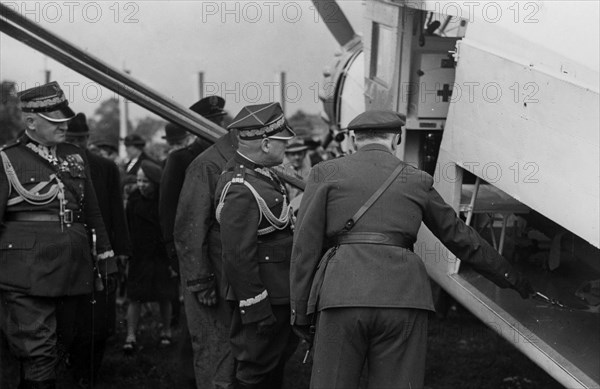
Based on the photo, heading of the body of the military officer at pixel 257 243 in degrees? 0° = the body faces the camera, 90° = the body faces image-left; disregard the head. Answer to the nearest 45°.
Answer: approximately 270°

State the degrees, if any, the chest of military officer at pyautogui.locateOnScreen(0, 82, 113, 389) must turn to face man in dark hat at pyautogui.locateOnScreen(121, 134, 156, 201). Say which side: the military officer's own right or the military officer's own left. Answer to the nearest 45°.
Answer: approximately 135° to the military officer's own left

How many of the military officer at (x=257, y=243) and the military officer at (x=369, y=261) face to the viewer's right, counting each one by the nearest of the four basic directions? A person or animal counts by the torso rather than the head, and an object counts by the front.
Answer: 1

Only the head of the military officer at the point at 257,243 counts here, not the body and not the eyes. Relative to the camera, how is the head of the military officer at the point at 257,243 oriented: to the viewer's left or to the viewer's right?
to the viewer's right

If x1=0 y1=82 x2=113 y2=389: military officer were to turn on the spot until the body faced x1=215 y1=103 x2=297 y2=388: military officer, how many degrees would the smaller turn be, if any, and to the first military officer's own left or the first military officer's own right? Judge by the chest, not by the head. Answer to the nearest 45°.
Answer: approximately 45° to the first military officer's own left

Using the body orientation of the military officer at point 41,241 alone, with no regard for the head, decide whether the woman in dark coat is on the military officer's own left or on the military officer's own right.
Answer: on the military officer's own left

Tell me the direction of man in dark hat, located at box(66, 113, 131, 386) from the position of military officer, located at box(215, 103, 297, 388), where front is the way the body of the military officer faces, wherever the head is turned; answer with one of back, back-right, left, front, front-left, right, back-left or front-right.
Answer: back-left

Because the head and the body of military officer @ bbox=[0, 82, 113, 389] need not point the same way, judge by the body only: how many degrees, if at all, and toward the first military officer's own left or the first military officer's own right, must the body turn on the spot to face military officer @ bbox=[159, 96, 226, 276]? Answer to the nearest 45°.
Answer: approximately 90° to the first military officer's own left

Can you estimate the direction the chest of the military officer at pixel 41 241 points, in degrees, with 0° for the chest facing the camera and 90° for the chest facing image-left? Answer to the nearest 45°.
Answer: approximately 315°

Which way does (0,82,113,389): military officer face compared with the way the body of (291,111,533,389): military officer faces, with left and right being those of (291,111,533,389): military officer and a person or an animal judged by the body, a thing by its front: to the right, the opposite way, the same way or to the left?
to the right

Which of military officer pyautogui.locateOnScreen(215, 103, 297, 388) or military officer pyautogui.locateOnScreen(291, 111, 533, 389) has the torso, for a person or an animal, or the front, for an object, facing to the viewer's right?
military officer pyautogui.locateOnScreen(215, 103, 297, 388)

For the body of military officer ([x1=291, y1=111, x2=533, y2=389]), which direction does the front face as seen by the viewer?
away from the camera

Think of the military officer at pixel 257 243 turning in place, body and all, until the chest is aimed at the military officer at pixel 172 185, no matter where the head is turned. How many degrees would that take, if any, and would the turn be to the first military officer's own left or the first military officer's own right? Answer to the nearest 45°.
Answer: approximately 135° to the first military officer's own left
